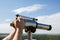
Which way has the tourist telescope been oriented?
to the viewer's right
